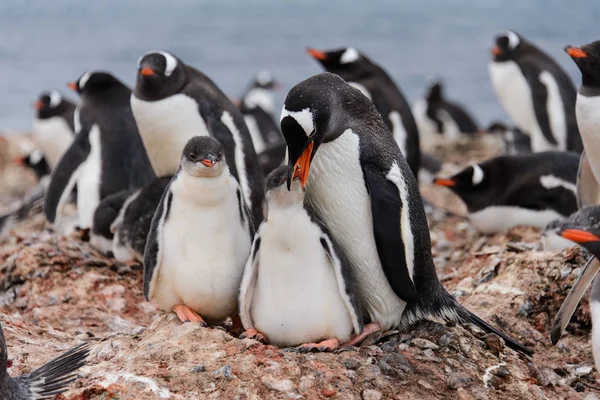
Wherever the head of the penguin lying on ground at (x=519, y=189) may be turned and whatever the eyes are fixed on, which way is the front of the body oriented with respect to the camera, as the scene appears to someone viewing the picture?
to the viewer's left

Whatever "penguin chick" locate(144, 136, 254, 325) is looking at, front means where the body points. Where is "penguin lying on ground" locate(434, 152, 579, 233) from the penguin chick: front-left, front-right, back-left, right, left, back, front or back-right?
back-left

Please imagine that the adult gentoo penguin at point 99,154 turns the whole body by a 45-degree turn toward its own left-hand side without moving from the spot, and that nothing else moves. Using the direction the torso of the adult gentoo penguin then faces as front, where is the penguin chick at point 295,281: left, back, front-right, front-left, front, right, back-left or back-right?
left

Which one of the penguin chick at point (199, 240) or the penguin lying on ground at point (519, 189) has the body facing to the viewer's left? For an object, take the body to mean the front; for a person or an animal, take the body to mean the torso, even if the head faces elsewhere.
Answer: the penguin lying on ground

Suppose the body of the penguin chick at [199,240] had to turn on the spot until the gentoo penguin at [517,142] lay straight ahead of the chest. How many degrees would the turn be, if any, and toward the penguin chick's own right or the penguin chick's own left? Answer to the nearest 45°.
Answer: approximately 135° to the penguin chick's own left

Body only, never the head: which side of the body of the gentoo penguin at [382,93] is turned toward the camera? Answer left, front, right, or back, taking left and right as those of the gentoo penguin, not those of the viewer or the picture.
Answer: left

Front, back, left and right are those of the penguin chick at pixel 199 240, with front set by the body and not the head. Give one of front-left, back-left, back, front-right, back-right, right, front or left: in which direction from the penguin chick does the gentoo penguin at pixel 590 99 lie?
back-left

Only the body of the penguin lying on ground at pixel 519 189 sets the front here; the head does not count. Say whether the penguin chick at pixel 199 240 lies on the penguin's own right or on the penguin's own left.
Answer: on the penguin's own left

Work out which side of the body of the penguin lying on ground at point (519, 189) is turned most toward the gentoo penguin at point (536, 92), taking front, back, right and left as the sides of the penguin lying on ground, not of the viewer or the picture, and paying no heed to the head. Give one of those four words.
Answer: right
